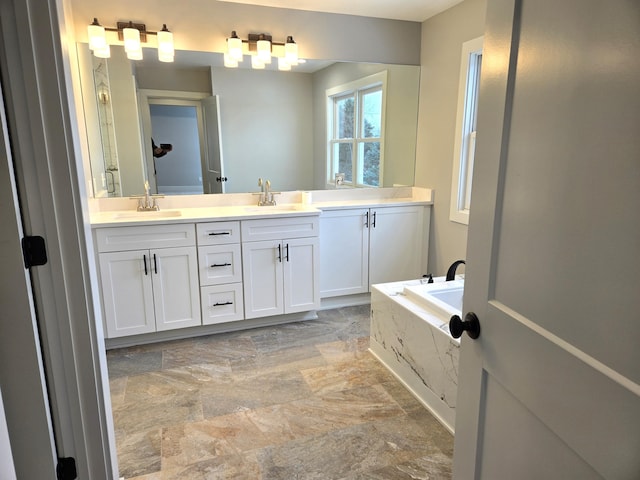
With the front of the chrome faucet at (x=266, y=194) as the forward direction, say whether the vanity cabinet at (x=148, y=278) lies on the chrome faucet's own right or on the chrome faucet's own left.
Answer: on the chrome faucet's own right

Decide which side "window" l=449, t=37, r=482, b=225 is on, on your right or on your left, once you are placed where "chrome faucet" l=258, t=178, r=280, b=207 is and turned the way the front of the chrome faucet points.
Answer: on your left

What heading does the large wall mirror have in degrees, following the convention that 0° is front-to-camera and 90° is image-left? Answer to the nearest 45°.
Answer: approximately 0°

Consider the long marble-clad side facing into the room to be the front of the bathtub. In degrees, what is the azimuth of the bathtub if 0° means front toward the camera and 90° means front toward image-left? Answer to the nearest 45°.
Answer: approximately 45°

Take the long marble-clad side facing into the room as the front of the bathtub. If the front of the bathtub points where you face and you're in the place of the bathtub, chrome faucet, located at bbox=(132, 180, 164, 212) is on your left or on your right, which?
on your right

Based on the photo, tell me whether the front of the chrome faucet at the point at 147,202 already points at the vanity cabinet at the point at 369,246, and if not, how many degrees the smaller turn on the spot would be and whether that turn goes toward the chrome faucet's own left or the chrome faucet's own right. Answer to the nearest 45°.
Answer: approximately 90° to the chrome faucet's own left

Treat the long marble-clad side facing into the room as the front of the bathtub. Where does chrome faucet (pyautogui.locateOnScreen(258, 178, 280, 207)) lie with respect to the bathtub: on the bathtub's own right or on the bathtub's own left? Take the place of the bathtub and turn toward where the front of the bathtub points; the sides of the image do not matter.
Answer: on the bathtub's own right

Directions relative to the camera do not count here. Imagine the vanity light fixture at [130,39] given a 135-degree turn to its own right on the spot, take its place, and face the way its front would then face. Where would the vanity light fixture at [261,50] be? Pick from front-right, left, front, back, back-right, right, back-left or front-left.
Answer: back-right

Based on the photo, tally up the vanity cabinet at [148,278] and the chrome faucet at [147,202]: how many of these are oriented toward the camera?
2

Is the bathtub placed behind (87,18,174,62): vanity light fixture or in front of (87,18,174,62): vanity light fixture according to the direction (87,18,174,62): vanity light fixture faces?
in front

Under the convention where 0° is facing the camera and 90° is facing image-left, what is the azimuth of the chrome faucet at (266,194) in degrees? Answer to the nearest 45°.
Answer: approximately 0°

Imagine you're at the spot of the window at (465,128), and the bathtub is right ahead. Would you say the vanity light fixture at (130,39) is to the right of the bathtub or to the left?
right

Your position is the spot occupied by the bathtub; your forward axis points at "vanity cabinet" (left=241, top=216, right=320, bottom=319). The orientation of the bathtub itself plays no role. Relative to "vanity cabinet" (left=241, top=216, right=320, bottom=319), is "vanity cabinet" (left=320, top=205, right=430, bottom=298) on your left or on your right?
right
